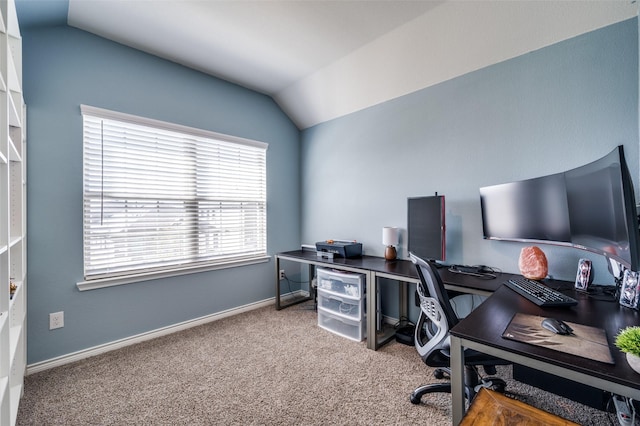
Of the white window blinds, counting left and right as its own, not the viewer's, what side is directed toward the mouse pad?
front

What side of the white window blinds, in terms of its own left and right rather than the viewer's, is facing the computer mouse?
front

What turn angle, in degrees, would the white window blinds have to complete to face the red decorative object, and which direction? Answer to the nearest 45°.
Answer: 0° — it already faces it

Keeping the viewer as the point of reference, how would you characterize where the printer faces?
facing the viewer and to the left of the viewer

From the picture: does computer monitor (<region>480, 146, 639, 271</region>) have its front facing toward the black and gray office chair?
yes

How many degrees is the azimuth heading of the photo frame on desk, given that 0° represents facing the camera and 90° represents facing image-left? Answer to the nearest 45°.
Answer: approximately 45°

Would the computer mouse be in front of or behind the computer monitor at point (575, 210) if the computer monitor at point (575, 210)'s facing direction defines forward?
in front

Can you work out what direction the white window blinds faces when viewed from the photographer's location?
facing the viewer and to the right of the viewer

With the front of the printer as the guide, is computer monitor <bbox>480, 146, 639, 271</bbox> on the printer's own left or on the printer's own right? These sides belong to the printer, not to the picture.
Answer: on the printer's own left
